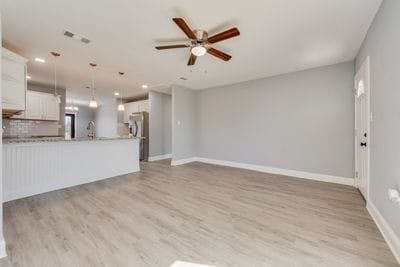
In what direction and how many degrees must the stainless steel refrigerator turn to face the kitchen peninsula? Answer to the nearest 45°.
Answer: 0° — it already faces it

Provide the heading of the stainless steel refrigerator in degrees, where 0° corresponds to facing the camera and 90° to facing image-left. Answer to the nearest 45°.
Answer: approximately 45°

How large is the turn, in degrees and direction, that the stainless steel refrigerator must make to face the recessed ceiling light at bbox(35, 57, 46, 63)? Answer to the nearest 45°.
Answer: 0° — it already faces it

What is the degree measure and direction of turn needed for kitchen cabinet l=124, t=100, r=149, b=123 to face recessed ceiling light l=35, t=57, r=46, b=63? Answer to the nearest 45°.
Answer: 0° — it already faces it

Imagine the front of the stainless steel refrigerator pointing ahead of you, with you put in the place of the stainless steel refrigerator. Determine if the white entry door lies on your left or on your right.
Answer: on your left
